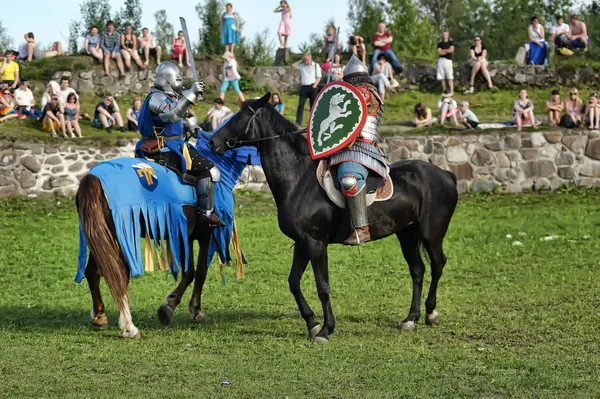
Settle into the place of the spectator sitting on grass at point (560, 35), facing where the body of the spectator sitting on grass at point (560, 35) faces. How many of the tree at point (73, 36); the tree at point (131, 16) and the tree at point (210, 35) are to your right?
3

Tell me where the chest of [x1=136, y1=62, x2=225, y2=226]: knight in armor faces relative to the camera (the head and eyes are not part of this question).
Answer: to the viewer's right

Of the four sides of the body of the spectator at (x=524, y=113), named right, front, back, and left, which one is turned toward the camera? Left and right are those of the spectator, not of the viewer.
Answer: front

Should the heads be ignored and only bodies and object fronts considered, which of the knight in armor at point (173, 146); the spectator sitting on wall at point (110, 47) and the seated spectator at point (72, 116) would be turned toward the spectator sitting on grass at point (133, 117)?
the spectator sitting on wall at point (110, 47)

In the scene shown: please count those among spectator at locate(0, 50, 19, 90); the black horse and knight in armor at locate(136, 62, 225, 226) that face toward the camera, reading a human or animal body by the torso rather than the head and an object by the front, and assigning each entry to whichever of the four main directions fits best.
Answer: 1

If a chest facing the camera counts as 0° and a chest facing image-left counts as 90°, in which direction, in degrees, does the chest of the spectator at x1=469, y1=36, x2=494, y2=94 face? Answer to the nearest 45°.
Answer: approximately 0°

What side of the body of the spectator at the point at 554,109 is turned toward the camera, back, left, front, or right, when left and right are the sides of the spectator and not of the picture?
front

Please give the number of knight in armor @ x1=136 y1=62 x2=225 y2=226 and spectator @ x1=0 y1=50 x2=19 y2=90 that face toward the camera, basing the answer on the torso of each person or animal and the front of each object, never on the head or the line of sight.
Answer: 1

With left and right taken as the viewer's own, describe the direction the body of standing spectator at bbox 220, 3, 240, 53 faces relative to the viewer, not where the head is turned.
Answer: facing the viewer

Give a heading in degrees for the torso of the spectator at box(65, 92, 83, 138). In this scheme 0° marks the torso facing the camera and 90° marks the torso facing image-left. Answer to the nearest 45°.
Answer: approximately 0°

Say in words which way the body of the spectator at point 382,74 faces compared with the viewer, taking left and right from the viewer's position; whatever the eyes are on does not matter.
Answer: facing the viewer

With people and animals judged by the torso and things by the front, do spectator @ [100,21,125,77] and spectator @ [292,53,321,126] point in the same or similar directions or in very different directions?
same or similar directions

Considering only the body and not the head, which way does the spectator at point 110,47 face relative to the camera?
toward the camera

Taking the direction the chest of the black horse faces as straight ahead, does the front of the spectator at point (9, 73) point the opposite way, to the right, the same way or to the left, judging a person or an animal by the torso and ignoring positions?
to the left

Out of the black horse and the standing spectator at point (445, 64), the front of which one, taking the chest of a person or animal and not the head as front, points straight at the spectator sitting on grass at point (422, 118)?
the standing spectator

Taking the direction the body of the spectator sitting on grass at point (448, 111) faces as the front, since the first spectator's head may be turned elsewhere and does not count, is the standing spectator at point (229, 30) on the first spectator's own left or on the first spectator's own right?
on the first spectator's own right

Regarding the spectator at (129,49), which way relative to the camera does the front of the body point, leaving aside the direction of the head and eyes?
toward the camera

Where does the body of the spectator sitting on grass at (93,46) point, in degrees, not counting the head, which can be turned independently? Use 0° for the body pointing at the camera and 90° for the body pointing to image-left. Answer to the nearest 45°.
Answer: approximately 315°

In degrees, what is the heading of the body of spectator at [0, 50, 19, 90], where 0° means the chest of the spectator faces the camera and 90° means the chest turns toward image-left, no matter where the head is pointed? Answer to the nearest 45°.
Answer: approximately 0°
